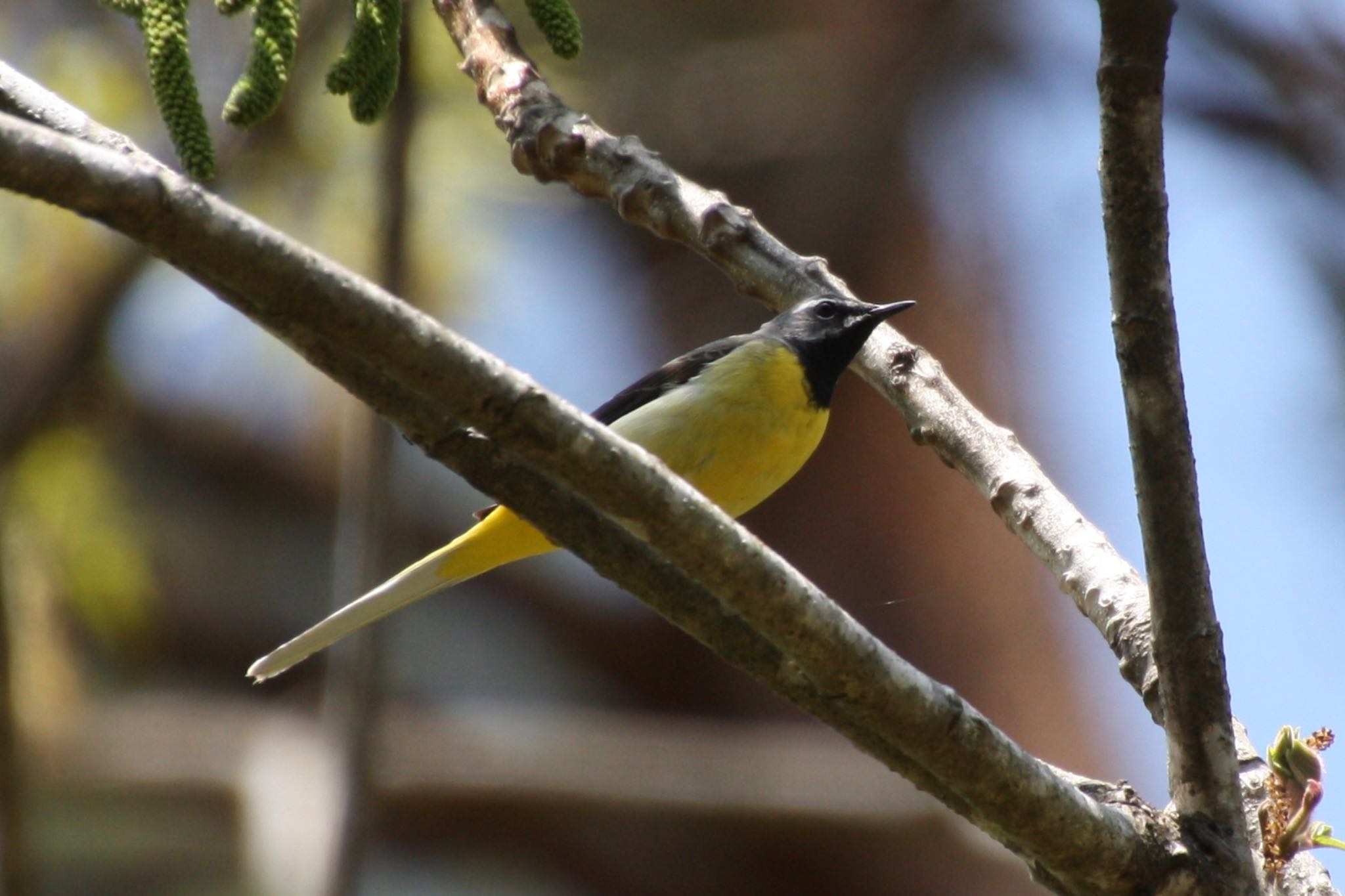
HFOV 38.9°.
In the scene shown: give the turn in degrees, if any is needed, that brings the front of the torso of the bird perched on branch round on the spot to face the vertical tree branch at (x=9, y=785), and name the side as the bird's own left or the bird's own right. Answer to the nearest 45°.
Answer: approximately 180°

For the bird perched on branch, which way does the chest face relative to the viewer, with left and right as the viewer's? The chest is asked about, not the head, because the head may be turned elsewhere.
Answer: facing to the right of the viewer

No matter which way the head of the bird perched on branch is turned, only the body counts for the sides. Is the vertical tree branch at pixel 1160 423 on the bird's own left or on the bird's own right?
on the bird's own left
